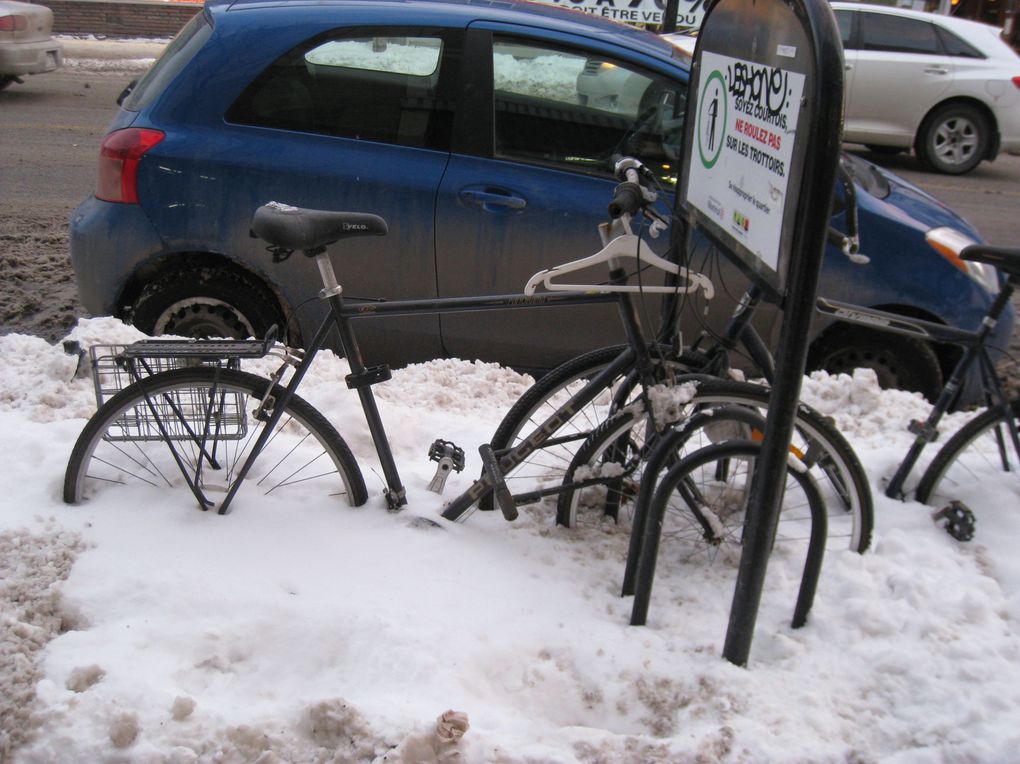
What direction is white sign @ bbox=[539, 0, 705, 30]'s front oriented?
toward the camera

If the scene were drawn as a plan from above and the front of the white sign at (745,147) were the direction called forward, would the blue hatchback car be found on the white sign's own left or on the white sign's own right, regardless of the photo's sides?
on the white sign's own right

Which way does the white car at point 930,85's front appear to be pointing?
to the viewer's left

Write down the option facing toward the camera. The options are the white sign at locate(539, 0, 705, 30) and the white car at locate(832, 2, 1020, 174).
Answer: the white sign

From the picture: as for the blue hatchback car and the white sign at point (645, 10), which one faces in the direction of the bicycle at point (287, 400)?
the white sign

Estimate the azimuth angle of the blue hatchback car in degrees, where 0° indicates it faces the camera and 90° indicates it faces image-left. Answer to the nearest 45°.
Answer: approximately 270°

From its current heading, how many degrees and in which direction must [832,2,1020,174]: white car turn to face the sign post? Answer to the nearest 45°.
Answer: approximately 90° to its left

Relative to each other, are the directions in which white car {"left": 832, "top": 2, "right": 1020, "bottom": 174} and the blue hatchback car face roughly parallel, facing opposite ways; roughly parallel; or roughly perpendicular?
roughly parallel, facing opposite ways

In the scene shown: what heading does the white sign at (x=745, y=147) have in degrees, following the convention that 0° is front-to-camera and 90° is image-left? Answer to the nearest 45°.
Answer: approximately 45°

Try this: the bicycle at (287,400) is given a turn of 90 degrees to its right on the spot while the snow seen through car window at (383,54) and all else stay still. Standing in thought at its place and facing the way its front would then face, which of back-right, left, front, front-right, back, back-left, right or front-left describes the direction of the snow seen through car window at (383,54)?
back

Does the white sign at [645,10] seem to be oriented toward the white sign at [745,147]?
yes
